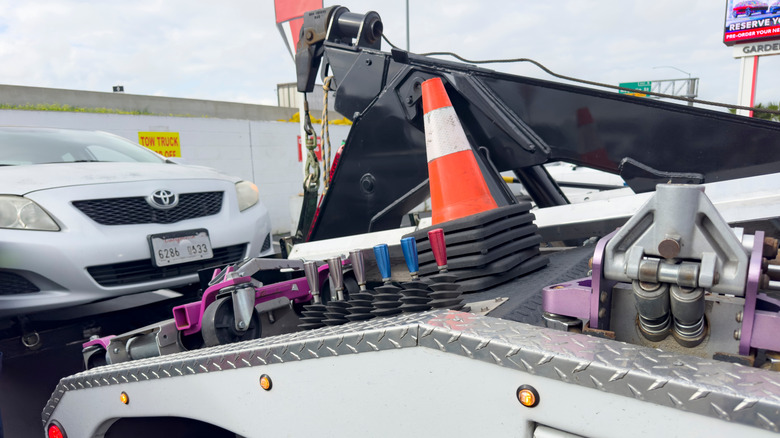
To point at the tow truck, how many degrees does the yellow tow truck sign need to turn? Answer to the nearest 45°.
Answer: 0° — it already faces it

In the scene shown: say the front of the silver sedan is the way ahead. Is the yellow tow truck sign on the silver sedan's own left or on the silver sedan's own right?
on the silver sedan's own left

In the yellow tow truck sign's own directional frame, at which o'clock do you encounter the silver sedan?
The silver sedan is roughly at 12 o'clock from the yellow tow truck sign.

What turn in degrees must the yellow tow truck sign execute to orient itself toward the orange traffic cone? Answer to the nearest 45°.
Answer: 0° — it already faces it

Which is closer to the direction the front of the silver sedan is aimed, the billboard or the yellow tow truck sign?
the billboard

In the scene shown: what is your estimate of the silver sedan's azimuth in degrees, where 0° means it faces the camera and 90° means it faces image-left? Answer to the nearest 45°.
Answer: approximately 315°

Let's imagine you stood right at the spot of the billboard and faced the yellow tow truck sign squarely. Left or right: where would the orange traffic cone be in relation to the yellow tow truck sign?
left

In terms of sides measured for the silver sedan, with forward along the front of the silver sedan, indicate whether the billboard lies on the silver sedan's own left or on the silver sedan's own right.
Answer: on the silver sedan's own left

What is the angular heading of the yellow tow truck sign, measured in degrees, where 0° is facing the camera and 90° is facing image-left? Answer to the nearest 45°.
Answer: approximately 0°
